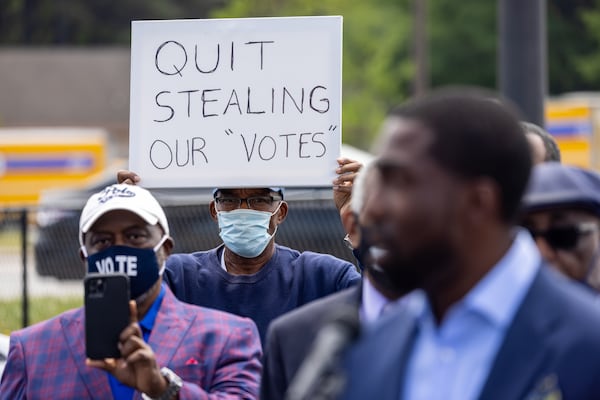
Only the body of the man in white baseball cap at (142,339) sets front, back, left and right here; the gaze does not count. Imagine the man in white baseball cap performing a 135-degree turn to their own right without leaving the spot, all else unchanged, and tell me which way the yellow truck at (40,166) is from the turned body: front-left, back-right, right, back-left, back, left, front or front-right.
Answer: front-right

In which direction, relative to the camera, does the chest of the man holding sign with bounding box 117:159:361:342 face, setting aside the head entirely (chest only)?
toward the camera

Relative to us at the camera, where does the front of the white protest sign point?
facing the viewer

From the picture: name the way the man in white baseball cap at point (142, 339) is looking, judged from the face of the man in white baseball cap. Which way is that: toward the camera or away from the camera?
toward the camera

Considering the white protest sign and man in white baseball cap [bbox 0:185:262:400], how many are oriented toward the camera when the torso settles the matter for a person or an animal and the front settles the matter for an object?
2

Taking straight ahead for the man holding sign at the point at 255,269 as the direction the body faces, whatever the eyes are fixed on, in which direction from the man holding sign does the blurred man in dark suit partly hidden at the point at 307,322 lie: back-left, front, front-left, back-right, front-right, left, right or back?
front

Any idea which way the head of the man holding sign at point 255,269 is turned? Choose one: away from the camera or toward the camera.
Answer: toward the camera

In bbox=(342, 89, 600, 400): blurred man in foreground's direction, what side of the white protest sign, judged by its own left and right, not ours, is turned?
front
